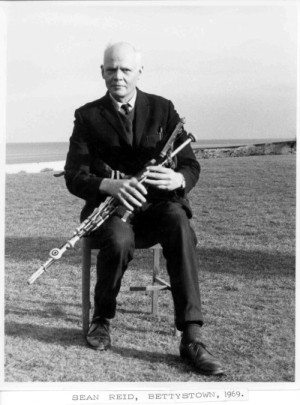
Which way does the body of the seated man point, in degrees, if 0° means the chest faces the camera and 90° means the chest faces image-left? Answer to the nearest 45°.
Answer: approximately 0°
